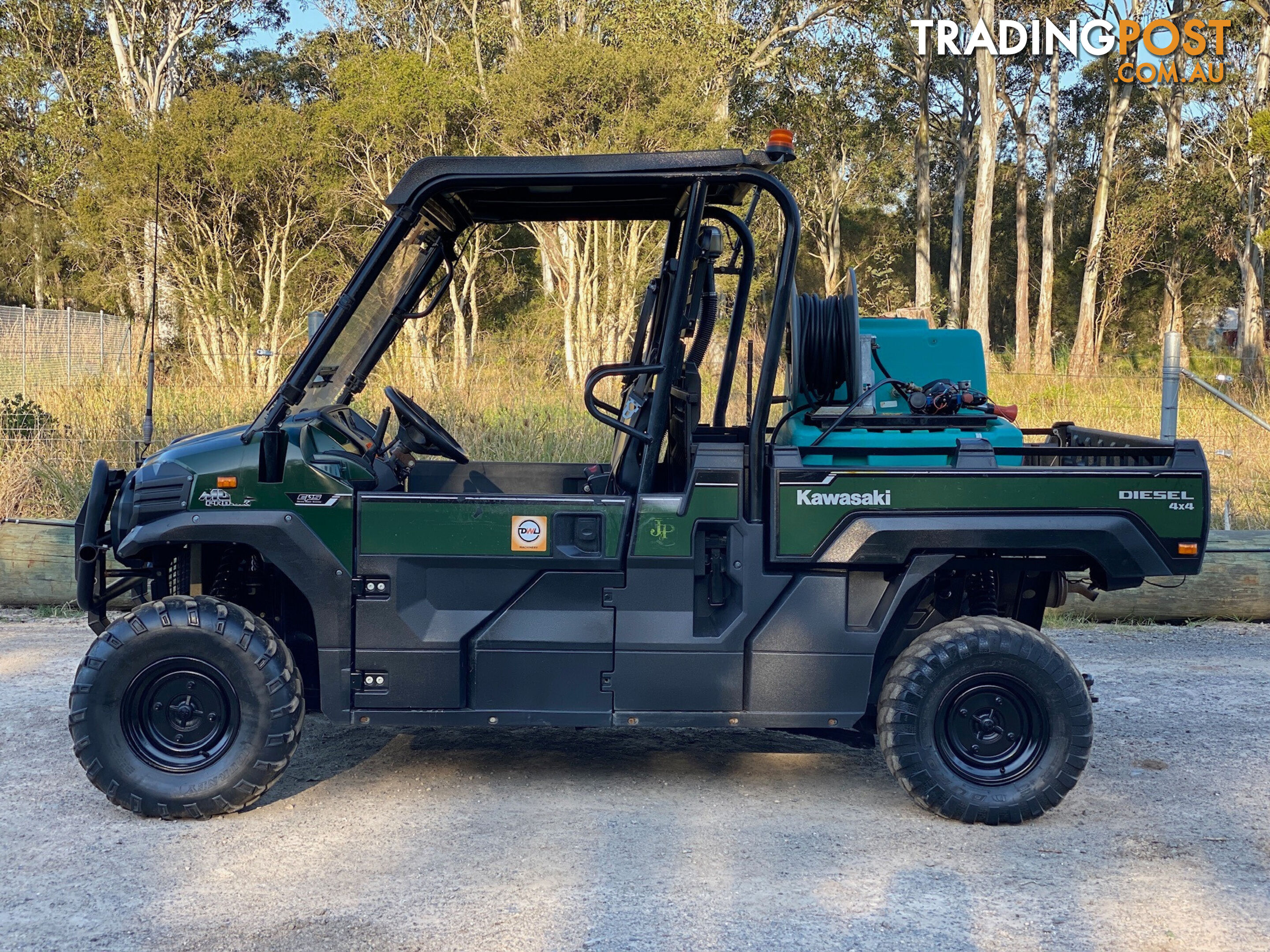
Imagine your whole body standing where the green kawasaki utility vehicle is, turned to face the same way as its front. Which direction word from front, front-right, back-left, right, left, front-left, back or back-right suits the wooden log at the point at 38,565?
front-right

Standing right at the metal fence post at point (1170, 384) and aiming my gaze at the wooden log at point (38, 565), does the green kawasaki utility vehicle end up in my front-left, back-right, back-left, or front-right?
front-left

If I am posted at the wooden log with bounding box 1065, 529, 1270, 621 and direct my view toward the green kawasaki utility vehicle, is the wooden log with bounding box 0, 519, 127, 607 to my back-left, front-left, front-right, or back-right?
front-right

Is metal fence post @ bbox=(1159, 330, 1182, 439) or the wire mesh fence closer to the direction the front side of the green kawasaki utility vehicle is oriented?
the wire mesh fence

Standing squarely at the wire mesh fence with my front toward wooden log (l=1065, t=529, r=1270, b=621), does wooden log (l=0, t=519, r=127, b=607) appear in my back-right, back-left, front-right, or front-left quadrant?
front-right

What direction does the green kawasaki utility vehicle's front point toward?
to the viewer's left

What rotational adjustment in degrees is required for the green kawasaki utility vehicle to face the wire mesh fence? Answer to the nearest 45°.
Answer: approximately 45° to its right

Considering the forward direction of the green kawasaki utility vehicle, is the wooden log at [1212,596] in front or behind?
behind

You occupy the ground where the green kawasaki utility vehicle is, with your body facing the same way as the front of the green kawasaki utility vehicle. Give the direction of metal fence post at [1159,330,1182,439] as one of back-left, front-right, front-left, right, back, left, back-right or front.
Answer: back-right
